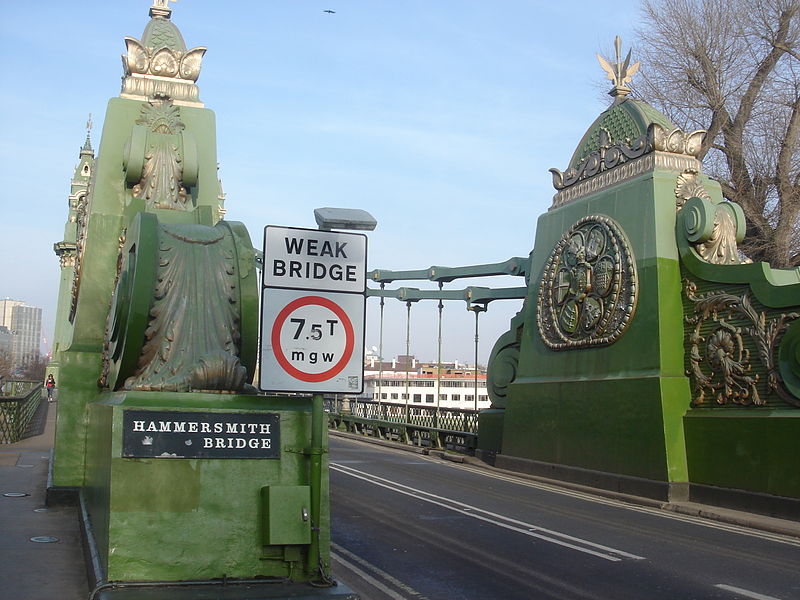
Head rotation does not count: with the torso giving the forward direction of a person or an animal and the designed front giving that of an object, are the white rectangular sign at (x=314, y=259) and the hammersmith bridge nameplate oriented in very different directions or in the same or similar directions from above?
same or similar directions

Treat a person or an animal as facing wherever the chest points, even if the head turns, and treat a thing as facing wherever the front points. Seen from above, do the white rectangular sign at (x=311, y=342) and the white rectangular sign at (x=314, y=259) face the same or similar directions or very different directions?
same or similar directions

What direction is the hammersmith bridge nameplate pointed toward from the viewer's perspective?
toward the camera

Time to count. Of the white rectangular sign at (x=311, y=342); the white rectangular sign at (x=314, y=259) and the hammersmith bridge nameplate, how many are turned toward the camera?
3

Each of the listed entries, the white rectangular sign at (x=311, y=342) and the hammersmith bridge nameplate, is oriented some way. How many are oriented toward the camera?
2

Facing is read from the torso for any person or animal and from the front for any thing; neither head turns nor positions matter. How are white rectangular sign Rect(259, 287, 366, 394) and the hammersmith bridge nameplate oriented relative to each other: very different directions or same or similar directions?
same or similar directions

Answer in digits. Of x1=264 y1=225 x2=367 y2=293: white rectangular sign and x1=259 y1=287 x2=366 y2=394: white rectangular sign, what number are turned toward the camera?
2

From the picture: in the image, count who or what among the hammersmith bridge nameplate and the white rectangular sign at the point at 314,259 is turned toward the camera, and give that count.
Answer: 2

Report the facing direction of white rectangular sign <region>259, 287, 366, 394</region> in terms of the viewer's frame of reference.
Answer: facing the viewer
